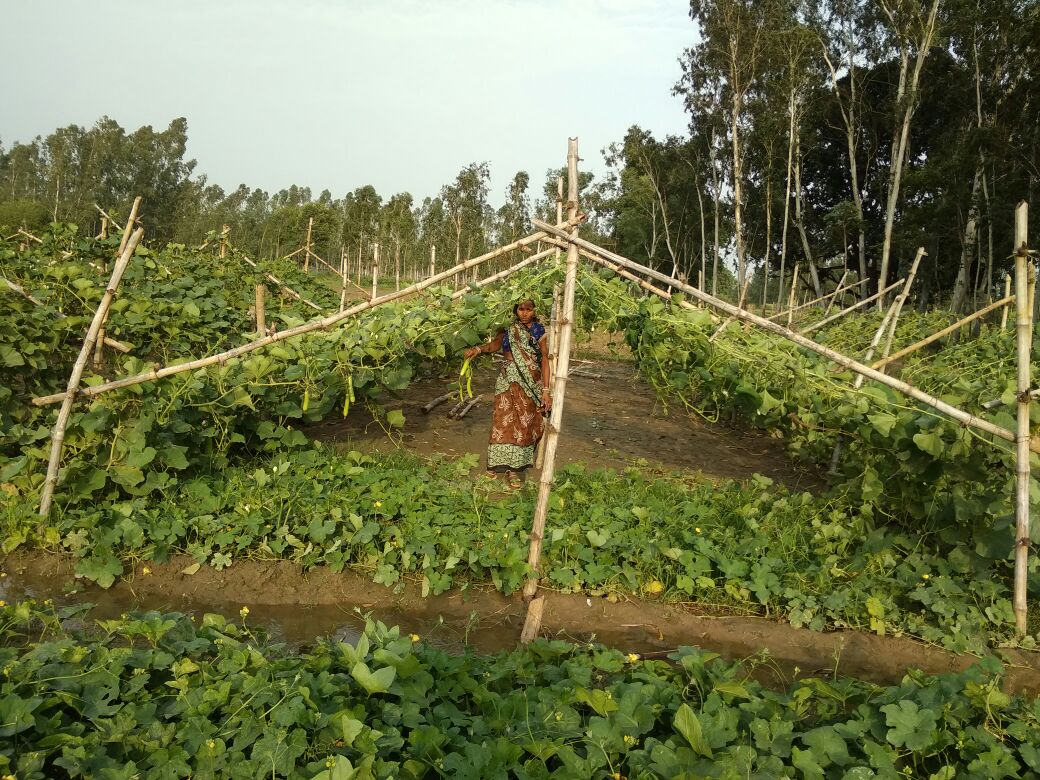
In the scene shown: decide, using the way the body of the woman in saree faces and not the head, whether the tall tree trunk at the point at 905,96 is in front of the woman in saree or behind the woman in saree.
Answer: behind

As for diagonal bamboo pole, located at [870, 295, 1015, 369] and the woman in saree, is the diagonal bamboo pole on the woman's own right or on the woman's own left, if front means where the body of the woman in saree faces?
on the woman's own left

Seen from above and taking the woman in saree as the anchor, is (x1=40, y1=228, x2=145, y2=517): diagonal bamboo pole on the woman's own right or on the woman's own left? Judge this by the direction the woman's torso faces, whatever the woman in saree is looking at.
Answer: on the woman's own right

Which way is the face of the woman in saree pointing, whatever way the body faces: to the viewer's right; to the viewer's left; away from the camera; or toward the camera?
toward the camera

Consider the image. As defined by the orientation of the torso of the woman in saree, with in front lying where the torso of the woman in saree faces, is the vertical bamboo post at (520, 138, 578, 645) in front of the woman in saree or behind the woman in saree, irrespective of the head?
in front

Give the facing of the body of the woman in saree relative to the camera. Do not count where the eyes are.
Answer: toward the camera

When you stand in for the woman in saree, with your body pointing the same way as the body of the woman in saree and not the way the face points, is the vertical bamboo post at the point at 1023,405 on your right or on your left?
on your left
